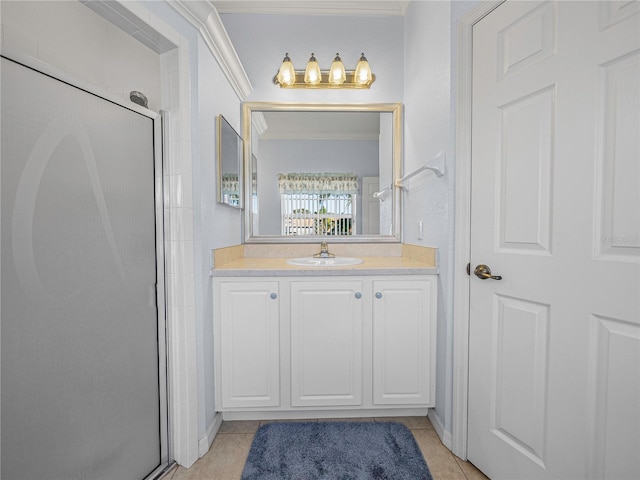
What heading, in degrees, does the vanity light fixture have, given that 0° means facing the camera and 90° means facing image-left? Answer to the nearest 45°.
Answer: approximately 0°

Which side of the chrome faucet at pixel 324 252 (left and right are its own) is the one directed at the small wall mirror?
right

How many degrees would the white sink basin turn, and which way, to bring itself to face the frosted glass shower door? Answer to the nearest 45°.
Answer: approximately 45° to its right

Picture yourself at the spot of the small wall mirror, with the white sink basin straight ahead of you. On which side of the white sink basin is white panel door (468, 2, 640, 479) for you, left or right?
right

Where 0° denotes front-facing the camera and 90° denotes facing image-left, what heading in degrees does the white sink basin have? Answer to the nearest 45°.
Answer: approximately 0°

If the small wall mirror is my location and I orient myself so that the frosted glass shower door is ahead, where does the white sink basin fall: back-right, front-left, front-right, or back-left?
back-left
